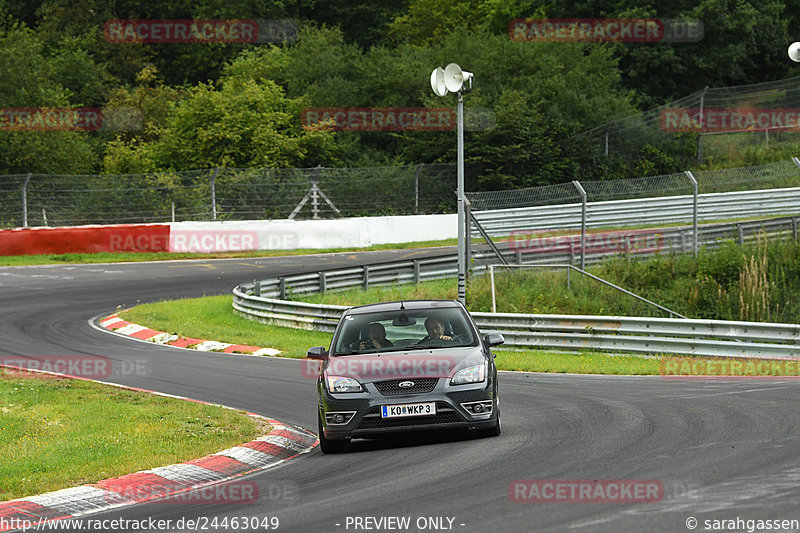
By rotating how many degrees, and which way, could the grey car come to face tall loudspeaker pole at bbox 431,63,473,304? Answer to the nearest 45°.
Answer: approximately 180°

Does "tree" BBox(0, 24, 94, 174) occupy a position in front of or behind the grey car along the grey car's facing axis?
behind

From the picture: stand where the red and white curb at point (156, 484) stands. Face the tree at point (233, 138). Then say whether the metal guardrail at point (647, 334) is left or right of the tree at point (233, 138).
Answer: right

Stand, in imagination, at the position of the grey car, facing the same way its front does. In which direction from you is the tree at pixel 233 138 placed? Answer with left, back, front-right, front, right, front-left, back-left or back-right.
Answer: back

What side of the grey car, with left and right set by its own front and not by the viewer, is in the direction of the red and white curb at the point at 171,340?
back

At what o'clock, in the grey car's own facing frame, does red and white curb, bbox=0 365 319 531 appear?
The red and white curb is roughly at 2 o'clock from the grey car.

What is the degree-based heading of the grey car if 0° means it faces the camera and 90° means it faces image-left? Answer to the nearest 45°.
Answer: approximately 0°

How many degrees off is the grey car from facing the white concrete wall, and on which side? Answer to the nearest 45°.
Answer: approximately 180°
